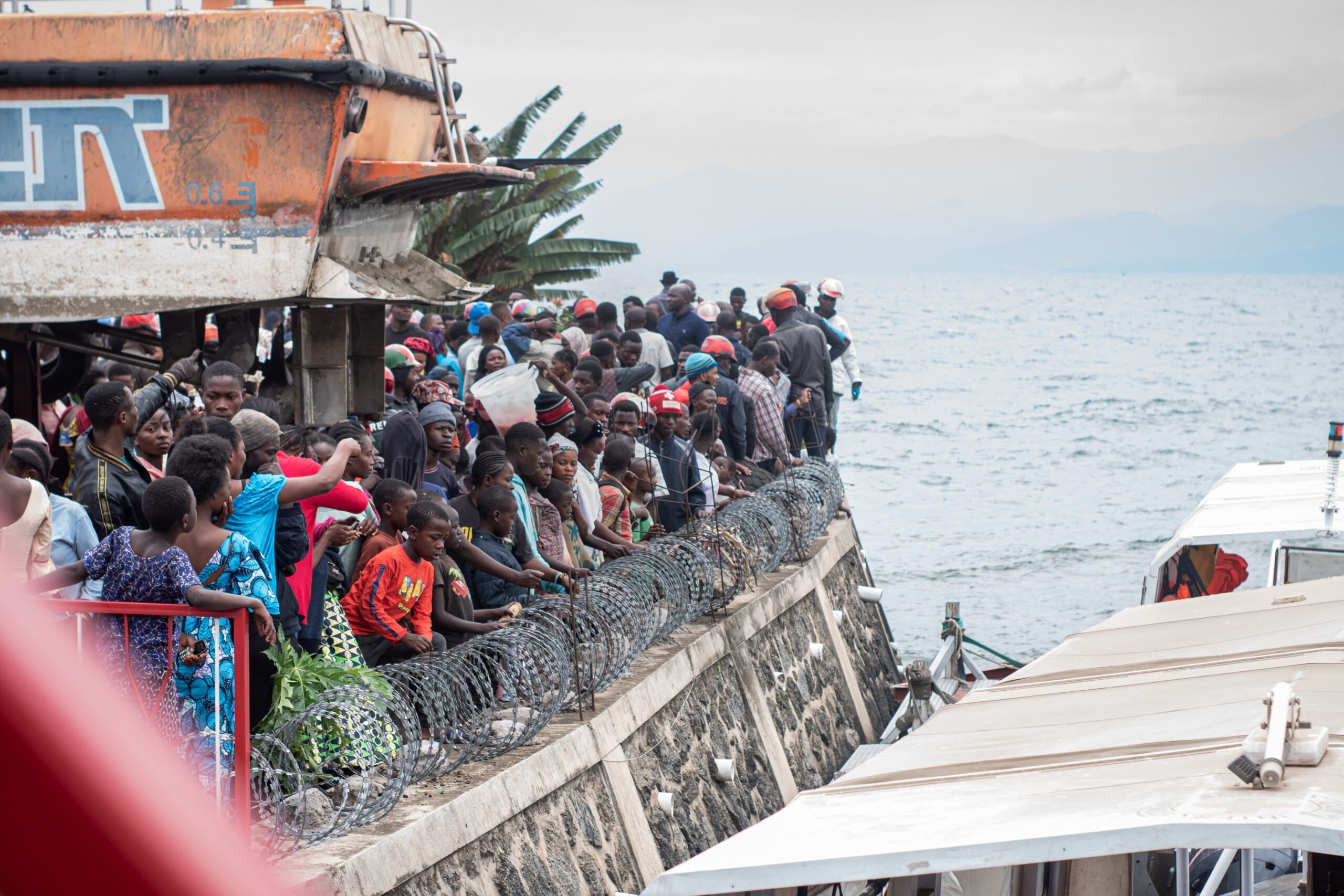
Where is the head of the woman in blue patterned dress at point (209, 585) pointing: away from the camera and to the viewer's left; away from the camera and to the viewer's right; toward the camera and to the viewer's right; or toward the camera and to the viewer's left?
away from the camera and to the viewer's right

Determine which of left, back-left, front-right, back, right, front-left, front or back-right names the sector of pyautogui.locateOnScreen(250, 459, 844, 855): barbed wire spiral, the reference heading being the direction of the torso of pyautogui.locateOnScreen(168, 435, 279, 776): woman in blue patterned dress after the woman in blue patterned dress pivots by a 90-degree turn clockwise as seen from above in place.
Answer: left

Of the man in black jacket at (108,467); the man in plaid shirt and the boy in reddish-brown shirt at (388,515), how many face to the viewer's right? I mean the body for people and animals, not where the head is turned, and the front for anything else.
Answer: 3

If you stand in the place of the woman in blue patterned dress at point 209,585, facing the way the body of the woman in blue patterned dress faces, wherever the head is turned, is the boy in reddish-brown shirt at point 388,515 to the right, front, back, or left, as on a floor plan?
front

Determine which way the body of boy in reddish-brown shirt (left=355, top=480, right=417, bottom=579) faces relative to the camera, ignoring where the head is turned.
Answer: to the viewer's right

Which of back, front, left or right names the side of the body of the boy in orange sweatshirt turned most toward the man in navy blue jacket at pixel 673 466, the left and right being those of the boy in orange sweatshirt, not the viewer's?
left

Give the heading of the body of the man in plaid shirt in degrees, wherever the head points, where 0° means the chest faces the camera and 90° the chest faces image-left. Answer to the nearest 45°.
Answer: approximately 270°

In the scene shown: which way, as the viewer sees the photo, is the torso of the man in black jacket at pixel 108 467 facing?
to the viewer's right

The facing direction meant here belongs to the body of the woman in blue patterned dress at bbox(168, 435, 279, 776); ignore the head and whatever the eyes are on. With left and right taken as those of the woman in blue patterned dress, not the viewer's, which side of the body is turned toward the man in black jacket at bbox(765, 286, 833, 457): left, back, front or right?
front

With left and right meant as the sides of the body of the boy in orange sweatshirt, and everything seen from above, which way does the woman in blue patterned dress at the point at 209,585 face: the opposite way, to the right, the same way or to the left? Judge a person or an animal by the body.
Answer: to the left

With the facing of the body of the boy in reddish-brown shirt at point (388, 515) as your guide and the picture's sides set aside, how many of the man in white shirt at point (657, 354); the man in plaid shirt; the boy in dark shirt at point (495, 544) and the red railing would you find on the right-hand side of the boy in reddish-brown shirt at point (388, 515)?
1

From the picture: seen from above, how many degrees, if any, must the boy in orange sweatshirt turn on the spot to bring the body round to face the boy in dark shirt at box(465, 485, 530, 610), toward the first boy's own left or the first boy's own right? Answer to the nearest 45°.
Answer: approximately 90° to the first boy's own left

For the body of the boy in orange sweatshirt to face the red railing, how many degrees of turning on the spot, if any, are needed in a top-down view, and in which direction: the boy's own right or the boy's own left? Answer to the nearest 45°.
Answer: approximately 45° to the boy's own right

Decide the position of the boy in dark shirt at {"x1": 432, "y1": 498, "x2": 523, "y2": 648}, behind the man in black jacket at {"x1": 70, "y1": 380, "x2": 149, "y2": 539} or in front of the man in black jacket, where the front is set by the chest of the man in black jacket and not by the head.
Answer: in front

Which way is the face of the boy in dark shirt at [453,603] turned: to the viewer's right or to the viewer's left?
to the viewer's right
